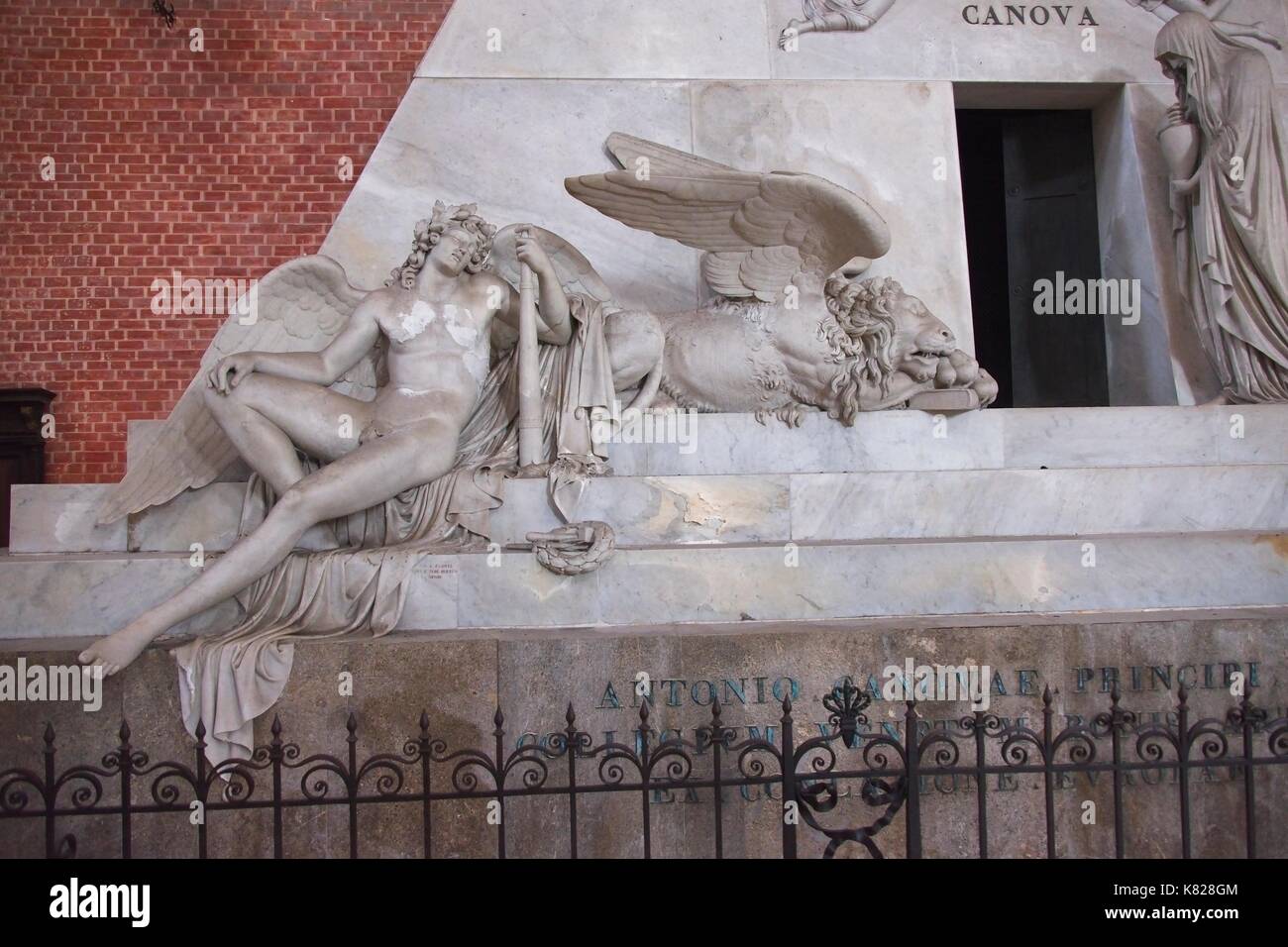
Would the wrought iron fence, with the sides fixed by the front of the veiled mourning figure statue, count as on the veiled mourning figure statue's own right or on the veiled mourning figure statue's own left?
on the veiled mourning figure statue's own left

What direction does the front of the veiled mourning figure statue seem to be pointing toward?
to the viewer's left

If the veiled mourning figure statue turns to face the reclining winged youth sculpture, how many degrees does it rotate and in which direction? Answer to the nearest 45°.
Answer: approximately 45° to its left
